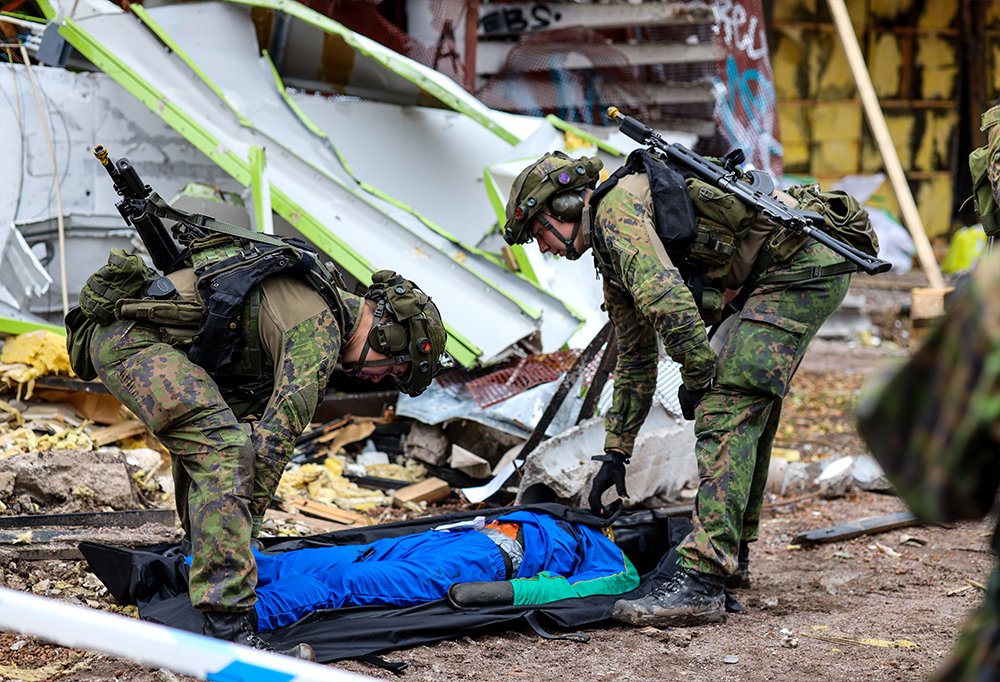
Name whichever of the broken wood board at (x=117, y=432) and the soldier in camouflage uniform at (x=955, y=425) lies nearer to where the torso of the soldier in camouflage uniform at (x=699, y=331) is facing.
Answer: the broken wood board

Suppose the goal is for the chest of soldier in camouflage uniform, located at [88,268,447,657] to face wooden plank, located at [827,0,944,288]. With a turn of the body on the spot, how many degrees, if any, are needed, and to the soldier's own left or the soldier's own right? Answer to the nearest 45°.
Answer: approximately 45° to the soldier's own left

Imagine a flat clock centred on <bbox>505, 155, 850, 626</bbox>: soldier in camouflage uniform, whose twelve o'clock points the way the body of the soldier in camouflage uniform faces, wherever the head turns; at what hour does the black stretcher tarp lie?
The black stretcher tarp is roughly at 11 o'clock from the soldier in camouflage uniform.

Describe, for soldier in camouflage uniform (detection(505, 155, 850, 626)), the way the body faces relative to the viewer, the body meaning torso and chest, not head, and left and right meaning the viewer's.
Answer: facing to the left of the viewer

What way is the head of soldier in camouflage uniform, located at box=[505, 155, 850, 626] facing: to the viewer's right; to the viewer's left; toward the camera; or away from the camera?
to the viewer's left

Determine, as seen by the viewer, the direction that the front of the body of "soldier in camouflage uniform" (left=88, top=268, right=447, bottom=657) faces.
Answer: to the viewer's right

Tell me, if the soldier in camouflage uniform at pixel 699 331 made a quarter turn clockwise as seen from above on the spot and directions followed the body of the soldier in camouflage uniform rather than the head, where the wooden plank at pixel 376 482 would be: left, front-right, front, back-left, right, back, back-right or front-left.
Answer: front-left
